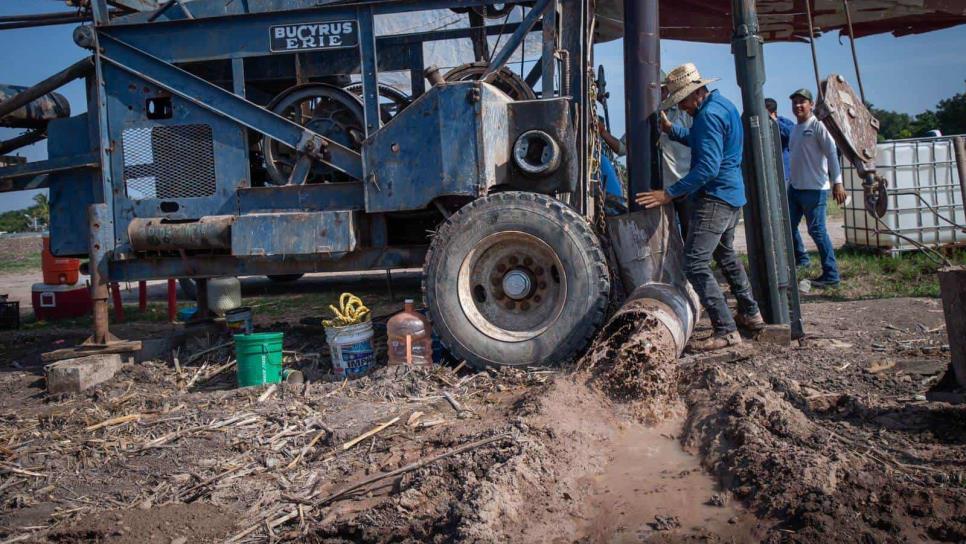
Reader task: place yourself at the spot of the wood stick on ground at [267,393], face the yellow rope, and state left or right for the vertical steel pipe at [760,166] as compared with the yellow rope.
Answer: right

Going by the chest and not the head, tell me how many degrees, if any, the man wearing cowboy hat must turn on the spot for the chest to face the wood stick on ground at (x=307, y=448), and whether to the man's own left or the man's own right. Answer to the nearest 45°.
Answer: approximately 45° to the man's own left

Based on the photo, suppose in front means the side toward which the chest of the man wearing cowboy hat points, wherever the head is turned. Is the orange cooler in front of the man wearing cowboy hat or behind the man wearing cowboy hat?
in front

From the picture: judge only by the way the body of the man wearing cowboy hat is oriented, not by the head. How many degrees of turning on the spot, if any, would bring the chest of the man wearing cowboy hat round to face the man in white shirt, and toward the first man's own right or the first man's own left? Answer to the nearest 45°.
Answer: approximately 90° to the first man's own right

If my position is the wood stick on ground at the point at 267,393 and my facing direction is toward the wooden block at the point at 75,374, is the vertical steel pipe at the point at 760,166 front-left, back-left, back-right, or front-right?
back-right

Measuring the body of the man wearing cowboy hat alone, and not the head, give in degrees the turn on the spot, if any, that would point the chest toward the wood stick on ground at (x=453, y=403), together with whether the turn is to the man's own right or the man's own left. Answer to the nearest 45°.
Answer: approximately 45° to the man's own left

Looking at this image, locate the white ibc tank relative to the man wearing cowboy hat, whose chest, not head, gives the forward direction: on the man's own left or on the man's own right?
on the man's own right

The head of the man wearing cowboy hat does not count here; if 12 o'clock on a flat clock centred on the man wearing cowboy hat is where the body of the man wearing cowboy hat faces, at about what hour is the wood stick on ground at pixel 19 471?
The wood stick on ground is roughly at 11 o'clock from the man wearing cowboy hat.

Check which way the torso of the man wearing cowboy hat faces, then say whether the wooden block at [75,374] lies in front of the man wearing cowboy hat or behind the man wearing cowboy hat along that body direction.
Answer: in front

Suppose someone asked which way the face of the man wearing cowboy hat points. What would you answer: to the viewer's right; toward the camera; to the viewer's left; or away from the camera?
to the viewer's left

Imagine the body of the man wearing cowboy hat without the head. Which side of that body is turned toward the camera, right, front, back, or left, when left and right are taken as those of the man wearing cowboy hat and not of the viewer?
left
